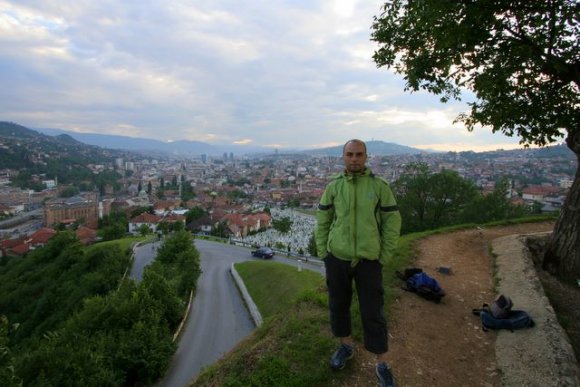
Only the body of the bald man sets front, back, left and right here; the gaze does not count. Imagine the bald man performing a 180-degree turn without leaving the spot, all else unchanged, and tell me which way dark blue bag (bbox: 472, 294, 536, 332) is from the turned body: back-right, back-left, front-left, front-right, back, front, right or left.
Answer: front-right

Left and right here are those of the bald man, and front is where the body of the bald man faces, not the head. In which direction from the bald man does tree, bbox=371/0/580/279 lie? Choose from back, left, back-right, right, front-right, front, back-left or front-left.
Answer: back-left

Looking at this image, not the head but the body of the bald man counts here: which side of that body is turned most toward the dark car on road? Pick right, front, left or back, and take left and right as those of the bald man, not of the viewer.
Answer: back

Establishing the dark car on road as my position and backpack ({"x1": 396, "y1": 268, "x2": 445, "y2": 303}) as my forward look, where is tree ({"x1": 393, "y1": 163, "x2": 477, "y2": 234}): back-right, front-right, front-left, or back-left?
front-left

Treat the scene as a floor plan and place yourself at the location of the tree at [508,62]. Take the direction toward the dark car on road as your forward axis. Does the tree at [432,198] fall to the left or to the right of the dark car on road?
right

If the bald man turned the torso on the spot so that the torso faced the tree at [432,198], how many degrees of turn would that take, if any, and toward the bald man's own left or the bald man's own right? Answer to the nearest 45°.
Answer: approximately 180°

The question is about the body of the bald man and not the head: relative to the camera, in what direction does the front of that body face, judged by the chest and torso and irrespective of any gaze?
toward the camera
